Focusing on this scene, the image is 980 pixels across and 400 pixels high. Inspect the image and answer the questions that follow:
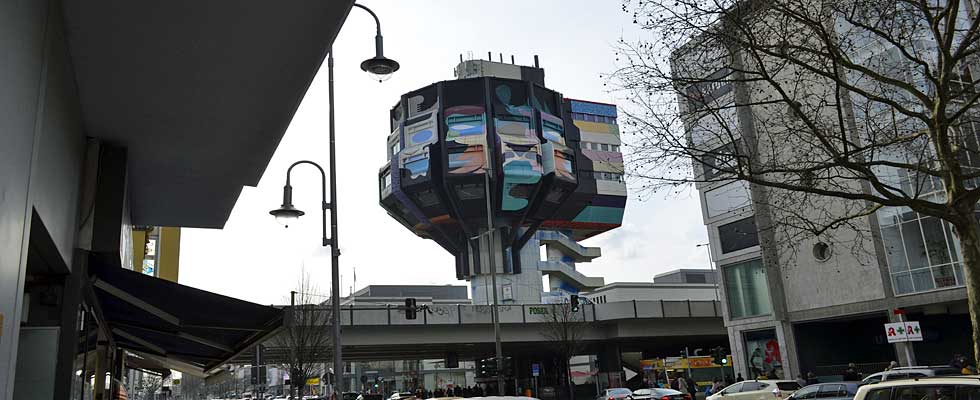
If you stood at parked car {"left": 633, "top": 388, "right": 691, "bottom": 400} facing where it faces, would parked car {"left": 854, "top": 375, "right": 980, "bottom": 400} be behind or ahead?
behind

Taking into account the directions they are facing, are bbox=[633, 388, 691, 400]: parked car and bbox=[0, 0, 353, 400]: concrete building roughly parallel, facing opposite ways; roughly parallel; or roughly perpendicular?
roughly perpendicular

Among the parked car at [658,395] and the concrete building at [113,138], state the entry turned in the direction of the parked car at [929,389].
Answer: the concrete building

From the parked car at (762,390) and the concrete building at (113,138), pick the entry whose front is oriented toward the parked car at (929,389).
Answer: the concrete building

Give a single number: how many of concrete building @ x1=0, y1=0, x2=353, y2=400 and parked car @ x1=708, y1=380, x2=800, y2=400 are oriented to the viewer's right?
1

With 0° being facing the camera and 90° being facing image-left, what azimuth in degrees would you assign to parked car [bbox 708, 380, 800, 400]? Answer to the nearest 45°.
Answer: approximately 135°

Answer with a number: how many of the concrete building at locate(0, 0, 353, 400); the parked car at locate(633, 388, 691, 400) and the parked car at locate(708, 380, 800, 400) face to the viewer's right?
1

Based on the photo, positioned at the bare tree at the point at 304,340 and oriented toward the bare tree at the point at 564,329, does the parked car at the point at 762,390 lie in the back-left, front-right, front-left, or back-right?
front-right

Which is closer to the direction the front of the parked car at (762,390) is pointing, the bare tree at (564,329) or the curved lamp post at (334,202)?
the bare tree

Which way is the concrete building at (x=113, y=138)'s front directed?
to the viewer's right

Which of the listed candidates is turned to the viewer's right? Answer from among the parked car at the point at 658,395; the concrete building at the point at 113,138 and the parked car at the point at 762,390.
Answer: the concrete building

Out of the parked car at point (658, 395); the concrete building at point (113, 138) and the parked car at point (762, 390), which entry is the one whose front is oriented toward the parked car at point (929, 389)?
the concrete building

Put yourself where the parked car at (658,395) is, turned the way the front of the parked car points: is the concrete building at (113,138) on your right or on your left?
on your left

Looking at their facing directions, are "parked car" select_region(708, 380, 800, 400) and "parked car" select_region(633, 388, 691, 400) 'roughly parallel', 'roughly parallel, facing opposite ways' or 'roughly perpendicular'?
roughly parallel

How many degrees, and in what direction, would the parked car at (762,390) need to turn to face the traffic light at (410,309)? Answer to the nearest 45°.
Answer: approximately 45° to its left

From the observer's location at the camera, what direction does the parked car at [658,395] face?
facing away from the viewer and to the left of the viewer

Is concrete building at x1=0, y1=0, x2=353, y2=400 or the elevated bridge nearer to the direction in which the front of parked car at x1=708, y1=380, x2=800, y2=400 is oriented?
the elevated bridge
